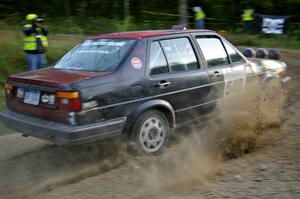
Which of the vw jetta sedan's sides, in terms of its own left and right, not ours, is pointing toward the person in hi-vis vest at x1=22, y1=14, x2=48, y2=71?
left

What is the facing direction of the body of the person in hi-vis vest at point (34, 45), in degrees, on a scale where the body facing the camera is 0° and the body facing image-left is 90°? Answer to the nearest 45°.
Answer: approximately 315°

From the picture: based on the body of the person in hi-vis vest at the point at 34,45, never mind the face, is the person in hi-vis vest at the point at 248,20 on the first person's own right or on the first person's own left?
on the first person's own left

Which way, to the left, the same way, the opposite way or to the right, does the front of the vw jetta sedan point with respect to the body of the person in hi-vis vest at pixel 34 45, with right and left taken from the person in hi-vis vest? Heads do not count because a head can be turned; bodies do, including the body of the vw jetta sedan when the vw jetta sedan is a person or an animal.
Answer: to the left

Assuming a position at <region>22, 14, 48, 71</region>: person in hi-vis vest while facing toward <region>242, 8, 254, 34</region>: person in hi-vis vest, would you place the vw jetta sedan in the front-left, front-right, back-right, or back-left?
back-right

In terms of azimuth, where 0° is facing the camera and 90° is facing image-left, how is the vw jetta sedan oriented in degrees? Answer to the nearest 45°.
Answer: approximately 225°

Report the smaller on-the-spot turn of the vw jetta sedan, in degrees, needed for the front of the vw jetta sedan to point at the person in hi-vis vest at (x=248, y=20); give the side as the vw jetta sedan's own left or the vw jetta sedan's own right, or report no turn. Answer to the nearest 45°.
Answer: approximately 45° to the vw jetta sedan's own left

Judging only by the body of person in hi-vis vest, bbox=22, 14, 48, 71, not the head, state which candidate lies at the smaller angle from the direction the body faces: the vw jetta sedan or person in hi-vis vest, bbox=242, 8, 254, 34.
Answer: the vw jetta sedan
